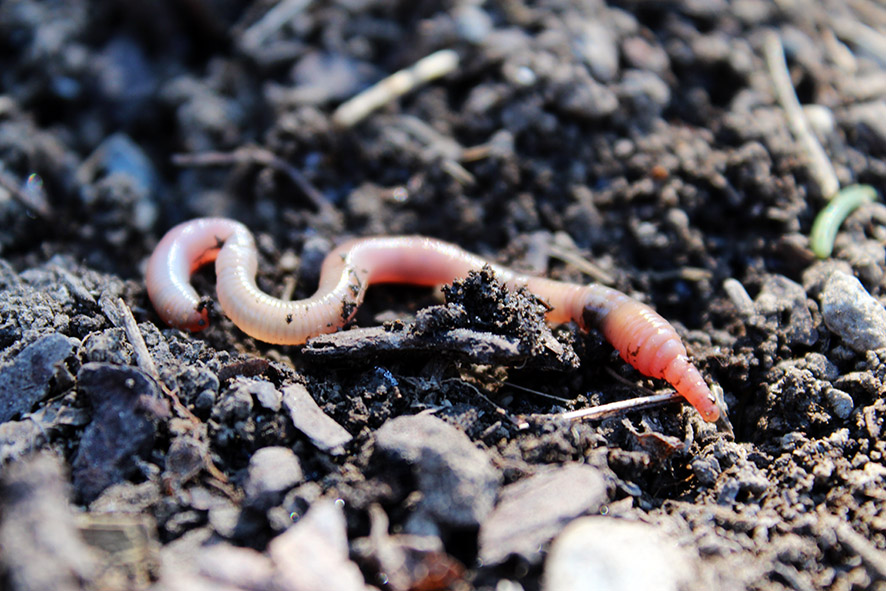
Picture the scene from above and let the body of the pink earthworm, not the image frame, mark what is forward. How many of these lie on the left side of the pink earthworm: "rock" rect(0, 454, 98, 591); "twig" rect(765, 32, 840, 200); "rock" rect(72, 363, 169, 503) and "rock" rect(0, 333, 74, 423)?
1

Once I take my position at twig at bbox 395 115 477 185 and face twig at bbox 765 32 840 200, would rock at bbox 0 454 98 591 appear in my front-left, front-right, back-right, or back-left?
back-right

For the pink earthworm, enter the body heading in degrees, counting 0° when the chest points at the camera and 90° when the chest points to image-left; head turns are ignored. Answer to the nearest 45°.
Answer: approximately 315°

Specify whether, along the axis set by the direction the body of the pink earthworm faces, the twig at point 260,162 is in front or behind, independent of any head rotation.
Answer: behind

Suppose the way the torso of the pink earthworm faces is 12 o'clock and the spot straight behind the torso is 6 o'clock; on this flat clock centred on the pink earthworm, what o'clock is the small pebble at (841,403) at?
The small pebble is roughly at 11 o'clock from the pink earthworm.

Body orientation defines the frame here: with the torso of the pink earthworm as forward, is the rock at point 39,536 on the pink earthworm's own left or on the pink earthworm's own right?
on the pink earthworm's own right

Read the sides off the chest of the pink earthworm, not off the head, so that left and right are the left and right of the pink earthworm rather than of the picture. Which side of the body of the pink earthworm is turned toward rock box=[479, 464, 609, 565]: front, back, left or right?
front

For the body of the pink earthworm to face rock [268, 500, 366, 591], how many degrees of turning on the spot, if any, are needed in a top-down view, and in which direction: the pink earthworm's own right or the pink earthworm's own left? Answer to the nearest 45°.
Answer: approximately 45° to the pink earthworm's own right
